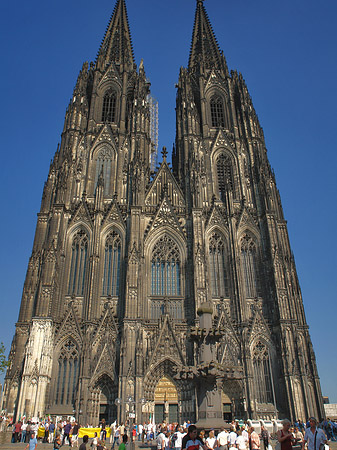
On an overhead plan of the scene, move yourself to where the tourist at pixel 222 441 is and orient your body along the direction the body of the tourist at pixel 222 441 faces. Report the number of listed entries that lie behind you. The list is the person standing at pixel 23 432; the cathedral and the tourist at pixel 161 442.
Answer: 0

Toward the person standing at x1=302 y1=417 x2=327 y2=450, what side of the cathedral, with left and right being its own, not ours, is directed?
front

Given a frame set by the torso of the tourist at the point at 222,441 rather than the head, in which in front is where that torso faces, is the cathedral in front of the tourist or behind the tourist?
in front

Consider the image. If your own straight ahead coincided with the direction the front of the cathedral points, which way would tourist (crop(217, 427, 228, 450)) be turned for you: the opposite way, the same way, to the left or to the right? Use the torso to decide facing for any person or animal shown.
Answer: the opposite way

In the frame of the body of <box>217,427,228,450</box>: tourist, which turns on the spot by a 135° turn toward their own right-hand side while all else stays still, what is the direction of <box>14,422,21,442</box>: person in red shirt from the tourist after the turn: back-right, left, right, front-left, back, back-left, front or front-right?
back

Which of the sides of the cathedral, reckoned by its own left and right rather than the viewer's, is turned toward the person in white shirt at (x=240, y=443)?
front

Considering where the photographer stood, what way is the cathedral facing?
facing the viewer

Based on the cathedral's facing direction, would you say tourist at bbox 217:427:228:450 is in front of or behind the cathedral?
in front

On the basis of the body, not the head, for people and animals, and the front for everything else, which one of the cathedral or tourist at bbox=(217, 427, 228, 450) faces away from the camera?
the tourist

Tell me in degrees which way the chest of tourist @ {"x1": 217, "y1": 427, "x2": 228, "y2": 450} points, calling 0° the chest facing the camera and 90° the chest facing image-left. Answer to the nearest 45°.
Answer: approximately 180°

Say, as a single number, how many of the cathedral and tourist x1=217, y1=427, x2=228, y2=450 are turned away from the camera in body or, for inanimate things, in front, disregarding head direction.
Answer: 1

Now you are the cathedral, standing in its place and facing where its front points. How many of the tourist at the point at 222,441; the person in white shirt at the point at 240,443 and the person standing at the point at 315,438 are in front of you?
3

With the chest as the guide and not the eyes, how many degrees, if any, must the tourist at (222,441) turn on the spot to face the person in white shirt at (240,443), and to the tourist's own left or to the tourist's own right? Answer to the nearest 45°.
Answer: approximately 45° to the tourist's own right
